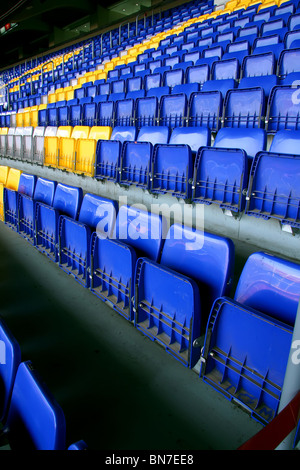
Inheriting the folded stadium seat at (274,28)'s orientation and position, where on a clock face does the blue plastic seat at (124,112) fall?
The blue plastic seat is roughly at 12 o'clock from the folded stadium seat.

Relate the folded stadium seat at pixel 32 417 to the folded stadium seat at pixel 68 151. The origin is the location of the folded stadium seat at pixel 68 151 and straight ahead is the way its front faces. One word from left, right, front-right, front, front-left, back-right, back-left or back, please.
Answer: front-left

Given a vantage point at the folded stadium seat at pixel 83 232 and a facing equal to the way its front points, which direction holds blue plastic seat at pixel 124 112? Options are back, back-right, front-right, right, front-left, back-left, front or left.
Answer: back-right

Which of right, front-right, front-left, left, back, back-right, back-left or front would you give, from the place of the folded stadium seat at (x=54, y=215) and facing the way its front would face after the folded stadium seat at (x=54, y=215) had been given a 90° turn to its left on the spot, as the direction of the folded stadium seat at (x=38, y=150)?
back-left

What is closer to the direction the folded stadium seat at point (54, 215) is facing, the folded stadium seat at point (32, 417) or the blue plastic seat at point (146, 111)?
the folded stadium seat

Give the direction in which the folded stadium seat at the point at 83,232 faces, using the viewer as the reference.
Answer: facing the viewer and to the left of the viewer

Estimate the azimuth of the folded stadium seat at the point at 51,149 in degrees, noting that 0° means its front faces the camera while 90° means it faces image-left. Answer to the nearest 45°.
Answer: approximately 45°

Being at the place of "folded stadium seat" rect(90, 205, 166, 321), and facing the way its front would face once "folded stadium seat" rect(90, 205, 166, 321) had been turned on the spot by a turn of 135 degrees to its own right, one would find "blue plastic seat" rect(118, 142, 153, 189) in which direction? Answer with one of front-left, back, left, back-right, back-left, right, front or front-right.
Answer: front

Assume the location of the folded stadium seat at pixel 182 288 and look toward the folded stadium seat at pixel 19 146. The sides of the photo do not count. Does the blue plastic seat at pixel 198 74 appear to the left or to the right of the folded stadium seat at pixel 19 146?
right

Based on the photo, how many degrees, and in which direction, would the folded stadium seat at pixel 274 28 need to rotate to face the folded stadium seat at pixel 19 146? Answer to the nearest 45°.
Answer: approximately 45° to its right

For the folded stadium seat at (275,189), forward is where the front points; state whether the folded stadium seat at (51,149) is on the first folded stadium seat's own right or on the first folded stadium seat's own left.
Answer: on the first folded stadium seat's own right

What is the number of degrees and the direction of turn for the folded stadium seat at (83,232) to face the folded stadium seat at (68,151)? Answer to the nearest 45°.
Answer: approximately 135° to its right

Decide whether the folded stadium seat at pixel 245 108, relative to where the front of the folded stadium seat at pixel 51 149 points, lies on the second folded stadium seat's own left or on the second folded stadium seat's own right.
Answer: on the second folded stadium seat's own left
